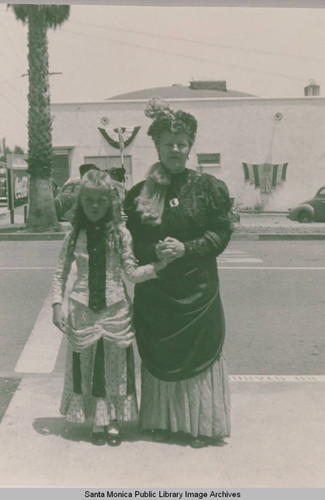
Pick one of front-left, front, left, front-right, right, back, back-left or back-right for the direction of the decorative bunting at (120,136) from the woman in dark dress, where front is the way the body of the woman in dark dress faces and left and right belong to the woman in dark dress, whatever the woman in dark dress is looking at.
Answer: back

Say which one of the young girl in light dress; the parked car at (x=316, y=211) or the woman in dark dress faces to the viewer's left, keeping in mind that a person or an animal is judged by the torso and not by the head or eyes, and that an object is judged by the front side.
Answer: the parked car

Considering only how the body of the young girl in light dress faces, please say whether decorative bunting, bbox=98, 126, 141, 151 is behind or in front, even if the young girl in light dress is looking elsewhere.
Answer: behind

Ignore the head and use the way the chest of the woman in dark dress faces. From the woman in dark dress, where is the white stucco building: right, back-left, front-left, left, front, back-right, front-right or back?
back

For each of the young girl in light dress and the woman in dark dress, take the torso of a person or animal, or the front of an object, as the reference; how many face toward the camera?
2

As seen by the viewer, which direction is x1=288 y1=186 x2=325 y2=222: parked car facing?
to the viewer's left

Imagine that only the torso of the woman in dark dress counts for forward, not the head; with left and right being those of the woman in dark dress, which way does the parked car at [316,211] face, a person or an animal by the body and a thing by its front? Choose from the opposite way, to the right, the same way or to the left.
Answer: to the right

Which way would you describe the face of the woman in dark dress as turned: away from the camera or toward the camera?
toward the camera

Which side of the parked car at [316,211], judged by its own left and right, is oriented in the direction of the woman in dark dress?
left

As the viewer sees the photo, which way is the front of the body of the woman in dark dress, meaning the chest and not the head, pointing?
toward the camera

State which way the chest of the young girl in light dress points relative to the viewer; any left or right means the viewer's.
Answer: facing the viewer

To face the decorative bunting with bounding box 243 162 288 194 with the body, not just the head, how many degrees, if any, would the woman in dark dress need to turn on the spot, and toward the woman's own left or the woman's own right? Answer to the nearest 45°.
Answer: approximately 180°

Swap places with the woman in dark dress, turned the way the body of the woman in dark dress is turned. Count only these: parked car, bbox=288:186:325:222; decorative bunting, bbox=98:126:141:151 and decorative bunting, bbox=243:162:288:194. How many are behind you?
3

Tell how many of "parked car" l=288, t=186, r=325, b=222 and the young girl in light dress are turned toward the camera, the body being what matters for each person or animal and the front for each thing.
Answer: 1

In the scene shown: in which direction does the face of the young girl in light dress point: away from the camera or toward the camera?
toward the camera

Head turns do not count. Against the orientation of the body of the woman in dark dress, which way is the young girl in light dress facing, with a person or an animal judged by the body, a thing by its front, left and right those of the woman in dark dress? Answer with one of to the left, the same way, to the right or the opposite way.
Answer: the same way
